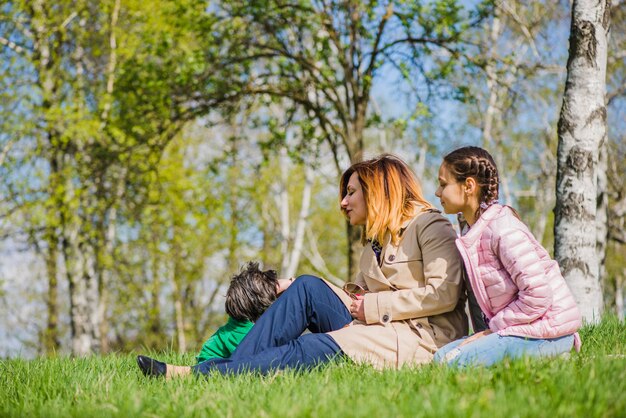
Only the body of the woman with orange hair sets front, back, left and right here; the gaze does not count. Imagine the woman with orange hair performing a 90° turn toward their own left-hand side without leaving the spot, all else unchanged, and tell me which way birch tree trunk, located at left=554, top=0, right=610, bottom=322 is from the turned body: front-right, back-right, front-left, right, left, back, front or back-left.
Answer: back-left

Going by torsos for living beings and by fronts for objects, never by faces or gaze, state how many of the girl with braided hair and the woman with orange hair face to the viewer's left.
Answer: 2

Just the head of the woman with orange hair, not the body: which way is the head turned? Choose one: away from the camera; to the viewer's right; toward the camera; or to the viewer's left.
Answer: to the viewer's left

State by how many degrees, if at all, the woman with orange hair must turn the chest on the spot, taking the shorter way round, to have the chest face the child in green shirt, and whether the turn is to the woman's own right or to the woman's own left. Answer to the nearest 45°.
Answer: approximately 45° to the woman's own right

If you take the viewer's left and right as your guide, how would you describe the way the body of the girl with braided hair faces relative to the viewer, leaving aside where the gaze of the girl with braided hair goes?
facing to the left of the viewer

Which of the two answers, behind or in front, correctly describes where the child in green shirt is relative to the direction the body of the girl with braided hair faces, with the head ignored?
in front

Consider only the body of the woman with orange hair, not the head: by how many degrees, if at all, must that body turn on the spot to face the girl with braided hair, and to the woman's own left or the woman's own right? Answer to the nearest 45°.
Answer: approximately 135° to the woman's own left

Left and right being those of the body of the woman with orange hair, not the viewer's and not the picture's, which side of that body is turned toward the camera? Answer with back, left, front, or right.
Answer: left

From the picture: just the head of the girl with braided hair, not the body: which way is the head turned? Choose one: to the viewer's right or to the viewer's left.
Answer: to the viewer's left
